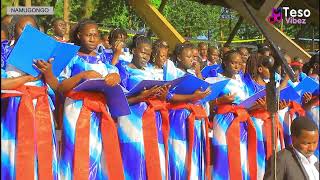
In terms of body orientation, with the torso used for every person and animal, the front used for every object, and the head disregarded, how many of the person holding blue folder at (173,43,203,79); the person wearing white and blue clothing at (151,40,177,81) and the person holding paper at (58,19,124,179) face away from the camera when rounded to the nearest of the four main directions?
0

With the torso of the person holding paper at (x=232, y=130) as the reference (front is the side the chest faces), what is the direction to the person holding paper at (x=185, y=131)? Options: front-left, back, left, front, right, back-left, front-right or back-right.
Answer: right

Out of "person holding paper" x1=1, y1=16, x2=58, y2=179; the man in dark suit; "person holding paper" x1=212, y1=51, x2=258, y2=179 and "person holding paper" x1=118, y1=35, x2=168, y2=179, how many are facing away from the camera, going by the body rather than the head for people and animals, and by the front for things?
0

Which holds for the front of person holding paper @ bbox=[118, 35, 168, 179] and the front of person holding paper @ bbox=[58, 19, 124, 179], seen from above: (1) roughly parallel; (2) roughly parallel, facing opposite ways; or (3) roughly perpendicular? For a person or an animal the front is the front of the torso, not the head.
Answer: roughly parallel

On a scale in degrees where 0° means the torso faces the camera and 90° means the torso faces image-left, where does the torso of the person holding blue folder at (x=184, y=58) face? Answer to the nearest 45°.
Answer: approximately 315°

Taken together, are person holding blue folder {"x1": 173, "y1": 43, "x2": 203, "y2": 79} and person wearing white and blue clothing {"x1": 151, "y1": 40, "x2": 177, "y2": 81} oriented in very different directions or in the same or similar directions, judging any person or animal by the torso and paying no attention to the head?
same or similar directions

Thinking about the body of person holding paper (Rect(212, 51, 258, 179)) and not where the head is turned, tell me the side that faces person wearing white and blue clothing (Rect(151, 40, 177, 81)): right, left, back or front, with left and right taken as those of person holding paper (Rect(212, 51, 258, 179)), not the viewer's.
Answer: right

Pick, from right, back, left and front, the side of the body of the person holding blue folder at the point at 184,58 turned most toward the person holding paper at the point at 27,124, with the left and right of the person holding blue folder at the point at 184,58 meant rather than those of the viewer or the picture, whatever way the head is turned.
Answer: right

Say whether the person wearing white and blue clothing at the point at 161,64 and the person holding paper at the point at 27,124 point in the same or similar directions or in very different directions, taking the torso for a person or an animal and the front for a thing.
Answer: same or similar directions

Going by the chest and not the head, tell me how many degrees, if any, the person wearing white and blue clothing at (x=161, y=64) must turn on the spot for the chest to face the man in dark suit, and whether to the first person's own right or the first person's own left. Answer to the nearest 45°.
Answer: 0° — they already face them

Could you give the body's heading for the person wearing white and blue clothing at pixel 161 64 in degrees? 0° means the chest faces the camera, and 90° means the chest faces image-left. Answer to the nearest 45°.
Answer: approximately 315°
